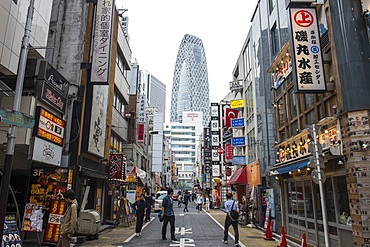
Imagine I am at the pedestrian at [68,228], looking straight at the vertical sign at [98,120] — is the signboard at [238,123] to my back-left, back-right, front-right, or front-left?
front-right

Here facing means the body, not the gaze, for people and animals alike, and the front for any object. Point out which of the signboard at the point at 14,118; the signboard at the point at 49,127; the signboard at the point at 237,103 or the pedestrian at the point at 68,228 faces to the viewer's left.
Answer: the pedestrian

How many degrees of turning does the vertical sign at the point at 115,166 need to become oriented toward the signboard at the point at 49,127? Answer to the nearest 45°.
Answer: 0° — it already faces it

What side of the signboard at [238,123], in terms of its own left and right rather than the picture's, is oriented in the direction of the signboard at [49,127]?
front

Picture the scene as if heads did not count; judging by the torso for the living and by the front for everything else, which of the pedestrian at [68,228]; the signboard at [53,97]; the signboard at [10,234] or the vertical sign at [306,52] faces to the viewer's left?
the pedestrian

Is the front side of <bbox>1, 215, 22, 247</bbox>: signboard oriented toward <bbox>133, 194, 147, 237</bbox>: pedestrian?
no

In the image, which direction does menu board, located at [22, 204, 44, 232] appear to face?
toward the camera

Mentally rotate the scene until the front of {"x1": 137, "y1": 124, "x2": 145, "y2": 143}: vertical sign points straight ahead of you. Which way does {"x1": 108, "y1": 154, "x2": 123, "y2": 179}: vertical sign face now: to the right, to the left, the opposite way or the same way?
the same way

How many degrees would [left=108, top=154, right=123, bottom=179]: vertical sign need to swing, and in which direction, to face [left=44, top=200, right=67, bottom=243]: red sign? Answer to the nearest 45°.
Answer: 0° — it already faces it

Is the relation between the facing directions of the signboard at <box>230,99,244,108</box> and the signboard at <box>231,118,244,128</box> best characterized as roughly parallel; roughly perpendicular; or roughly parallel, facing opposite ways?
roughly parallel

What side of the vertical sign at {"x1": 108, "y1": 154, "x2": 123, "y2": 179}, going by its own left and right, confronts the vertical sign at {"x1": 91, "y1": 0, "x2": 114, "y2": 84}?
front

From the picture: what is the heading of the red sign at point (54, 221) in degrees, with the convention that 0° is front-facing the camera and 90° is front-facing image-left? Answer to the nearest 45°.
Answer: approximately 0°

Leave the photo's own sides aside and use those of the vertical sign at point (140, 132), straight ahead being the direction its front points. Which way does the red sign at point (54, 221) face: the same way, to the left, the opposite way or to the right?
the same way

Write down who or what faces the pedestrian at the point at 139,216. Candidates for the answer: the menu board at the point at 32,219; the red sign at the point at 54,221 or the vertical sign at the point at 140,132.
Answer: the vertical sign

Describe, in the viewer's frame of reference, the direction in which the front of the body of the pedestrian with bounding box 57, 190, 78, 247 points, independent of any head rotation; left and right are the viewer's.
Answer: facing to the left of the viewer

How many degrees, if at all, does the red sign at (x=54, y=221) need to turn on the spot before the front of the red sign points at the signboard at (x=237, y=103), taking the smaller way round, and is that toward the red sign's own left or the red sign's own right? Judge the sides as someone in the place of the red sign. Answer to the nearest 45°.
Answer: approximately 135° to the red sign's own left

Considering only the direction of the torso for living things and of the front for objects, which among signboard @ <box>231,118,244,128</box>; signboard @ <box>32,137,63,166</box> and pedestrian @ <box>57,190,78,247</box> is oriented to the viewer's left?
the pedestrian
